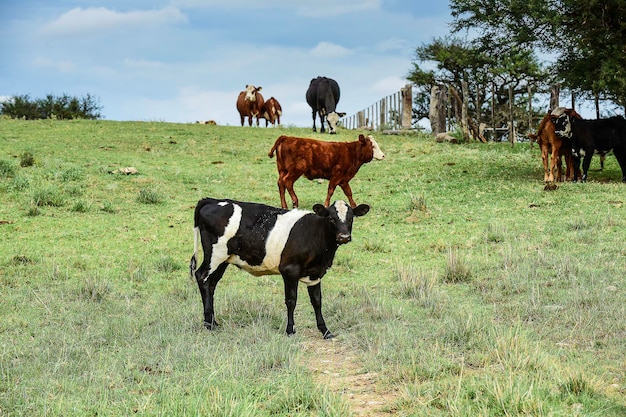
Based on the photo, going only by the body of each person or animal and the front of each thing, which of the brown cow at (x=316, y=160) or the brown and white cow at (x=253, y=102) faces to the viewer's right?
the brown cow

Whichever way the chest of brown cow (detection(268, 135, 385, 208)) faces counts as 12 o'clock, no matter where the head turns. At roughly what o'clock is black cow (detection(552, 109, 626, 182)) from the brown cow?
The black cow is roughly at 11 o'clock from the brown cow.

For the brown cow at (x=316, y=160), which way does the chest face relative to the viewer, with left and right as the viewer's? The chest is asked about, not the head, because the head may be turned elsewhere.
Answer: facing to the right of the viewer

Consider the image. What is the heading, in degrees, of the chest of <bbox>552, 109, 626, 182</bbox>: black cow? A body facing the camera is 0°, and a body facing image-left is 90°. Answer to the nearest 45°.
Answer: approximately 90°

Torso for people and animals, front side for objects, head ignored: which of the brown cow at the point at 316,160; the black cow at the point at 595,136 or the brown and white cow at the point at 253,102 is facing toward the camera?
the brown and white cow

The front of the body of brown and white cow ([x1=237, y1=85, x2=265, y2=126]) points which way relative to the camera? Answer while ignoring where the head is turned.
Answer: toward the camera

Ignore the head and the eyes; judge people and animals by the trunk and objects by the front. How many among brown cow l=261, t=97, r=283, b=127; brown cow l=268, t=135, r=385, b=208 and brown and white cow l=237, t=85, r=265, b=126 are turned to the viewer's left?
0

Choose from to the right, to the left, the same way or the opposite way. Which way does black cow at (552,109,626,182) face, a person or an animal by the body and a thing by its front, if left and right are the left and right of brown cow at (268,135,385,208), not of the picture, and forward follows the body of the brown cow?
the opposite way

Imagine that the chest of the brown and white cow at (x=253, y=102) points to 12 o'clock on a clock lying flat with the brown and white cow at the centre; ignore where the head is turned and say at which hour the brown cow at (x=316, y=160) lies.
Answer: The brown cow is roughly at 12 o'clock from the brown and white cow.
